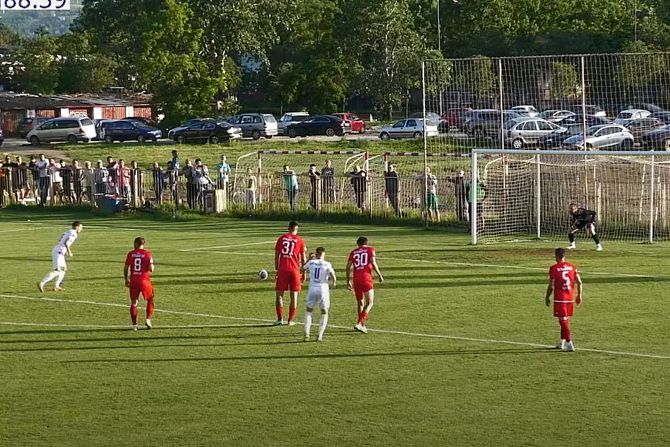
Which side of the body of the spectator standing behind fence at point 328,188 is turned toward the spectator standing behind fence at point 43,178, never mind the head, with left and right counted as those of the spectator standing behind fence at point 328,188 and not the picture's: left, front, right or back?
right

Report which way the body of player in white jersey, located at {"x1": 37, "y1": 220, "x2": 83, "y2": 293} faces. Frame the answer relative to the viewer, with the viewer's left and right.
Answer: facing to the right of the viewer

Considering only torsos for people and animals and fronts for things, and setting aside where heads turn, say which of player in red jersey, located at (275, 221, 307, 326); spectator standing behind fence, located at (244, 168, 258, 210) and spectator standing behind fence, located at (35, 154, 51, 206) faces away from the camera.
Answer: the player in red jersey

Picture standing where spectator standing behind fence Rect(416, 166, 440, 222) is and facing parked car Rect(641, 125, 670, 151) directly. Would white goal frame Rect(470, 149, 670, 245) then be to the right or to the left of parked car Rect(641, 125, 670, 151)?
right

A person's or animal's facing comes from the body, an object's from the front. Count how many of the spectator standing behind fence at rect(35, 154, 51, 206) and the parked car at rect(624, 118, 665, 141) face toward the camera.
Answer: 1

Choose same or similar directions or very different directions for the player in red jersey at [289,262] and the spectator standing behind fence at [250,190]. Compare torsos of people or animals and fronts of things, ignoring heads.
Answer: very different directions

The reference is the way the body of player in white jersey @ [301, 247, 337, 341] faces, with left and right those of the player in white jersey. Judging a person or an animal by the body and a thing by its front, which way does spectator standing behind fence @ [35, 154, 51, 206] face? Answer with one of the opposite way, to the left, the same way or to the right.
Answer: the opposite way

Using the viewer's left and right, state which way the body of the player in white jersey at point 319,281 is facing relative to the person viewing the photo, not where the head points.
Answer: facing away from the viewer

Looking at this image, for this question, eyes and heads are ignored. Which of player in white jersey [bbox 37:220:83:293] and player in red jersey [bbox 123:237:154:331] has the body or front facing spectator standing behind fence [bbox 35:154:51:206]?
the player in red jersey

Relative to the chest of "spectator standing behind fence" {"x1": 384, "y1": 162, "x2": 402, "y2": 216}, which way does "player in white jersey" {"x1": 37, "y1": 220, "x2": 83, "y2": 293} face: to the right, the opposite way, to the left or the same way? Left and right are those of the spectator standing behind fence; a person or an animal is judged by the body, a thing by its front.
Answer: to the left

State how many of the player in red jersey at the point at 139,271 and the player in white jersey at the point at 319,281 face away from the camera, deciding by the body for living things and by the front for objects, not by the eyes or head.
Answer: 2

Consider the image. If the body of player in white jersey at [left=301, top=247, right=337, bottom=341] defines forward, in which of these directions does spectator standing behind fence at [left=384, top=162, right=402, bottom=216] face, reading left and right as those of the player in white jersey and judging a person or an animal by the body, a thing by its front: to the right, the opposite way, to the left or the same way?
the opposite way

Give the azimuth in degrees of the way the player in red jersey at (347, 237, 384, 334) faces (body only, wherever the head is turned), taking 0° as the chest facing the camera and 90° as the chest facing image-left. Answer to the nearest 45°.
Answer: approximately 180°

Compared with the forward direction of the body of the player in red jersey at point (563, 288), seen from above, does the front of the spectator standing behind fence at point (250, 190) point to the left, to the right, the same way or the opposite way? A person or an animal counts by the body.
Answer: the opposite way
